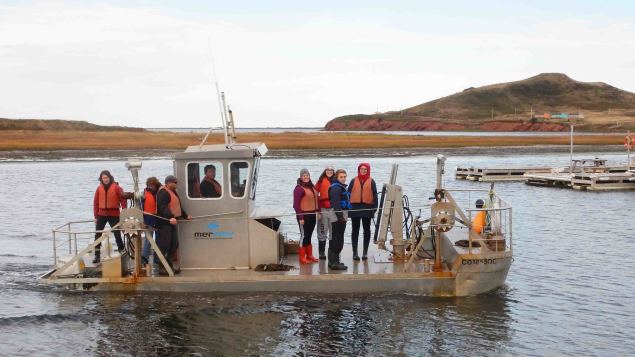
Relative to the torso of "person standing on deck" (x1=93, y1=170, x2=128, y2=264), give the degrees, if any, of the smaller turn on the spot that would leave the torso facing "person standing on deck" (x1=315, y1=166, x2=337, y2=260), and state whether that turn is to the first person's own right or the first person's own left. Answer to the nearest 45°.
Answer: approximately 45° to the first person's own left

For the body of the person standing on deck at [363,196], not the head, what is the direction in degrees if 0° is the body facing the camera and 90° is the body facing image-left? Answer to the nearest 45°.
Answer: approximately 0°

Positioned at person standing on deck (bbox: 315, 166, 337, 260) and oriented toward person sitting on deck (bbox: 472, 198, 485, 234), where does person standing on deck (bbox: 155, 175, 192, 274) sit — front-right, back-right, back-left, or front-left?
back-left

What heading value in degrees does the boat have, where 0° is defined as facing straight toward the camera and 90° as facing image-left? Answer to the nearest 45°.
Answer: approximately 270°

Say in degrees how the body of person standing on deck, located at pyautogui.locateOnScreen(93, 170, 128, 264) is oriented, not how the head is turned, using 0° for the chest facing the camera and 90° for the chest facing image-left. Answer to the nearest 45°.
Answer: approximately 0°

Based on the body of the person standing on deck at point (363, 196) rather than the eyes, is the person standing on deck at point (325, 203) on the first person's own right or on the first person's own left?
on the first person's own right

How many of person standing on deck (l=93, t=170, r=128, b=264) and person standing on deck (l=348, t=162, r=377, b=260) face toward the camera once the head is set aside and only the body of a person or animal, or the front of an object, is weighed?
2

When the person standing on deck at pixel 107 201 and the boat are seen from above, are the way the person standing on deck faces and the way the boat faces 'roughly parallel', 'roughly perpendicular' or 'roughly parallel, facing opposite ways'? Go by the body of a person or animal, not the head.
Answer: roughly perpendicular

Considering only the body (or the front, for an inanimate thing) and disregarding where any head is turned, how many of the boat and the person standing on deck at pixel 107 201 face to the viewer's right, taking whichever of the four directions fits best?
1

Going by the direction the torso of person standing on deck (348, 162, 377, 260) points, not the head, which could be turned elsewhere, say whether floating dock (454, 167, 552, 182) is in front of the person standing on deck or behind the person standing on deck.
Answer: behind
